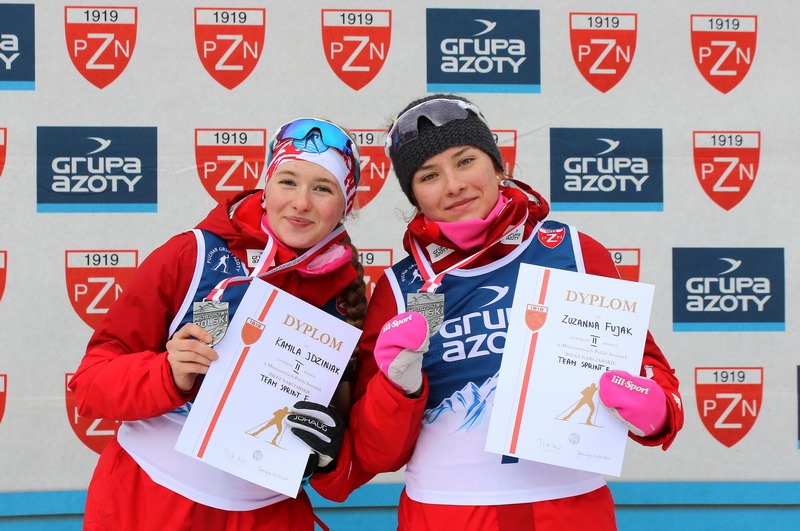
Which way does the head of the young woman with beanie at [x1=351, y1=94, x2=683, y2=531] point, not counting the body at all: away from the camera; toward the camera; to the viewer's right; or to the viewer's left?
toward the camera

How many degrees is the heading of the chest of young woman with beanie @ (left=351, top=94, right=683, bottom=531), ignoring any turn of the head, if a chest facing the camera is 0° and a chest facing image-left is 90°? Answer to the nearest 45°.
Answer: approximately 0°
